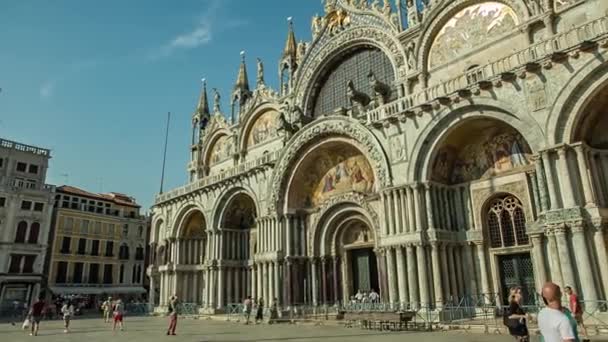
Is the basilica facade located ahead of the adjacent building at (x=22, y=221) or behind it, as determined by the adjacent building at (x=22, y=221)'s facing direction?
ahead

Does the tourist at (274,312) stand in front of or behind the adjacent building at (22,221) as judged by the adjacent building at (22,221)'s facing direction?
in front

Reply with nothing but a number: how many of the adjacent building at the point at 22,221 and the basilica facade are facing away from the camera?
0

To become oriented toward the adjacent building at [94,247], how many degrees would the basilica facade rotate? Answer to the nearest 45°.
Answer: approximately 90° to its right

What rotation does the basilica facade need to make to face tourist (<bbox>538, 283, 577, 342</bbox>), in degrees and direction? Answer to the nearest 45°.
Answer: approximately 45° to its left

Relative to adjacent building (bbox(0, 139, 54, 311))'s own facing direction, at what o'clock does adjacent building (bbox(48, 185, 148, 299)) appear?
adjacent building (bbox(48, 185, 148, 299)) is roughly at 9 o'clock from adjacent building (bbox(0, 139, 54, 311)).

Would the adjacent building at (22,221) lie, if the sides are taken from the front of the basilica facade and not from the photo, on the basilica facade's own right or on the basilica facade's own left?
on the basilica facade's own right

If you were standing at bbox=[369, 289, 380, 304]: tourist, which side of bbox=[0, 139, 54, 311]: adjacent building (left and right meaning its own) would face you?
front

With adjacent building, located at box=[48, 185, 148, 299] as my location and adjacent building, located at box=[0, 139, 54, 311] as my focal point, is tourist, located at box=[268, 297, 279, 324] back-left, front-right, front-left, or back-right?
front-left
